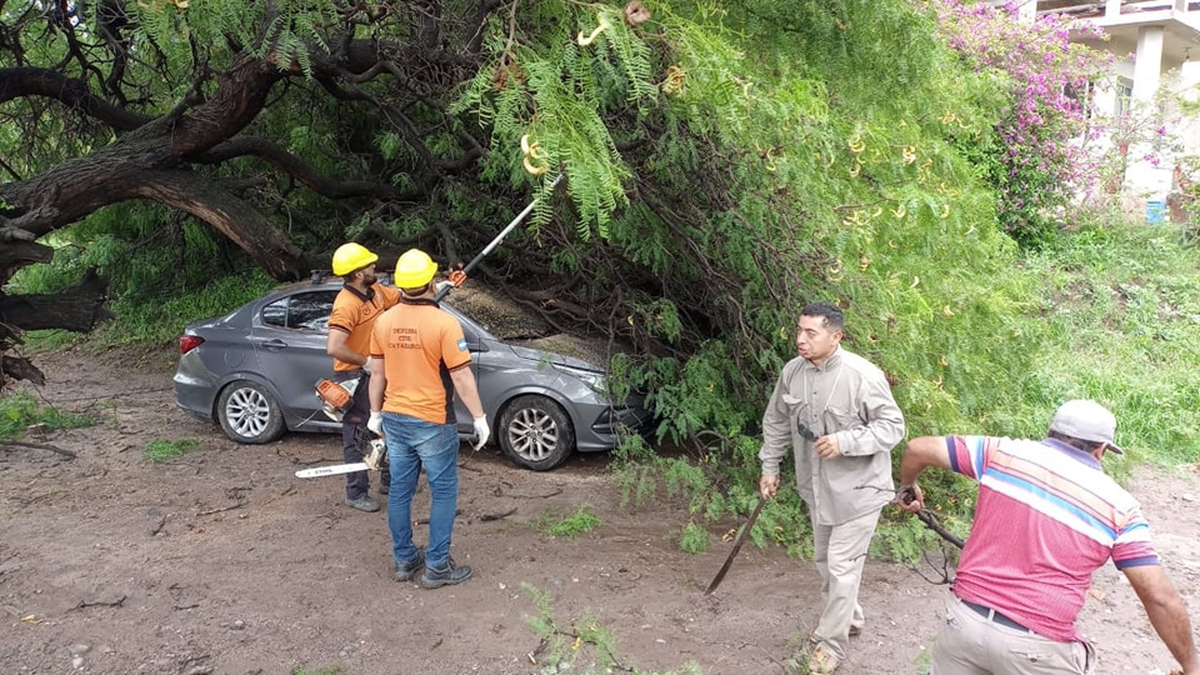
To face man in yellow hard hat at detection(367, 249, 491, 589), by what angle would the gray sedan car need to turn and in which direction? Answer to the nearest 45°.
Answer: approximately 90° to its right

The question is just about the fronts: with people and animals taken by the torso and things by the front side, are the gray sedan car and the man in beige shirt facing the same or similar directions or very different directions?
very different directions

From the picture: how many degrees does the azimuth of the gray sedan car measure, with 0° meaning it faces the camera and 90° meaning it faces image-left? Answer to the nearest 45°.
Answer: approximately 270°

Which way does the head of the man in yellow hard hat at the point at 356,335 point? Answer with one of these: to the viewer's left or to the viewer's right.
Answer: to the viewer's right

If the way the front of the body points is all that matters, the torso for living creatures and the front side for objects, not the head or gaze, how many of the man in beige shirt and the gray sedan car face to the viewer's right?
1

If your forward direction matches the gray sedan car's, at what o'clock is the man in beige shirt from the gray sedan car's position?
The man in beige shirt is roughly at 2 o'clock from the gray sedan car.

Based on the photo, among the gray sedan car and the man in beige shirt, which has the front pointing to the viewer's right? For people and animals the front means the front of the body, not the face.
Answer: the gray sedan car
